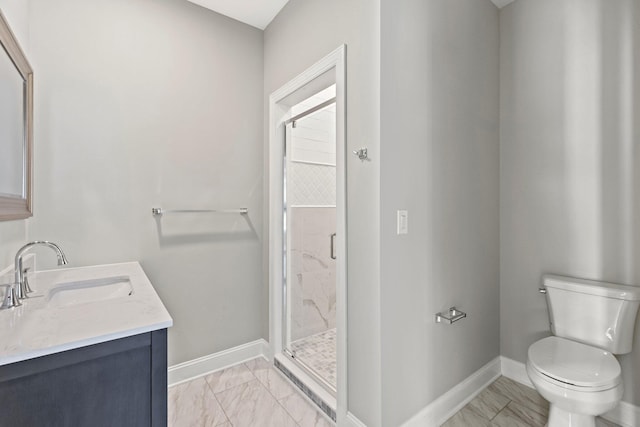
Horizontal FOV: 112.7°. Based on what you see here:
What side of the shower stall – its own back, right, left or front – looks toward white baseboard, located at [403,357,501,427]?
left

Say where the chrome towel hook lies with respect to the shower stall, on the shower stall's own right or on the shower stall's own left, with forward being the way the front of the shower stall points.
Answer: on the shower stall's own left

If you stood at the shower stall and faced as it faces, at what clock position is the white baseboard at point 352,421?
The white baseboard is roughly at 10 o'clock from the shower stall.

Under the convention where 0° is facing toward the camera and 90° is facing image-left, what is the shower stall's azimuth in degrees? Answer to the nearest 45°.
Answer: approximately 45°

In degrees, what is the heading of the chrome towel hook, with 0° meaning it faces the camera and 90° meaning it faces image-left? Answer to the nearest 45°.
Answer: approximately 45°

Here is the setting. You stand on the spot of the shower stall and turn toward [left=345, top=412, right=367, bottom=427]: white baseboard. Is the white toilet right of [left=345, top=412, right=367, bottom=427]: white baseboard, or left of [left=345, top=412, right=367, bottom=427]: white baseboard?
left
